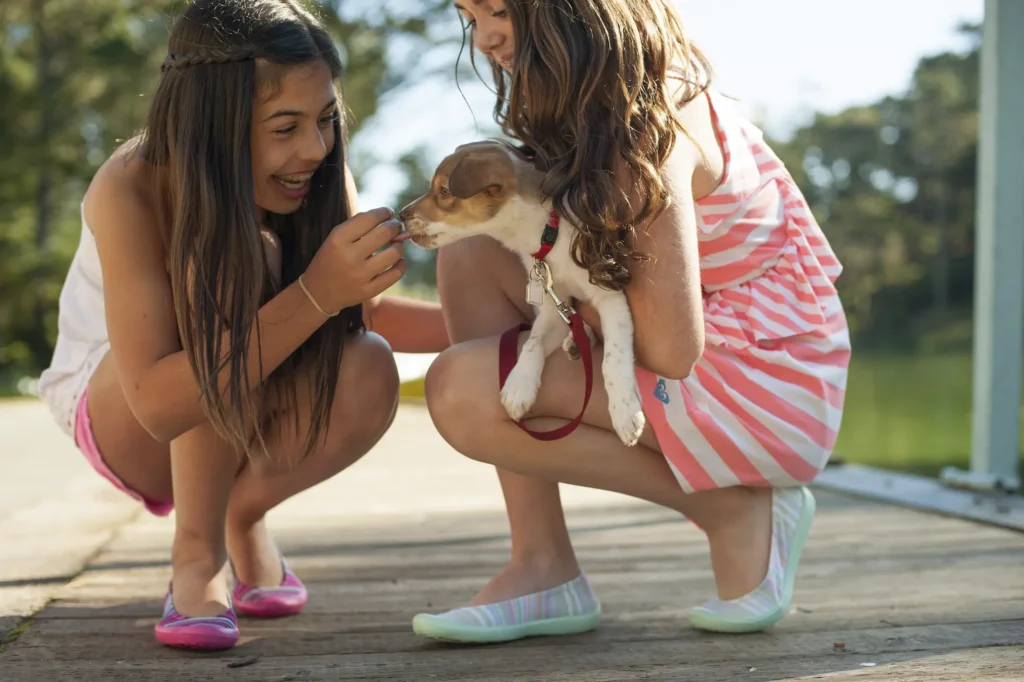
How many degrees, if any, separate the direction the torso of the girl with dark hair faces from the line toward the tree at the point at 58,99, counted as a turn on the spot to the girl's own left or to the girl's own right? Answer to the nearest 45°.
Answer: approximately 135° to the girl's own left

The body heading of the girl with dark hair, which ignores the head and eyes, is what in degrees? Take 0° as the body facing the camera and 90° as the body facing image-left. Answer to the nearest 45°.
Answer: approximately 315°

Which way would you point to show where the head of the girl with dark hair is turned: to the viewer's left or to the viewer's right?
to the viewer's right

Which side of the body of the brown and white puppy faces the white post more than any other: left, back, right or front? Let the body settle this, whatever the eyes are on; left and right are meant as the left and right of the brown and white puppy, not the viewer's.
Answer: back

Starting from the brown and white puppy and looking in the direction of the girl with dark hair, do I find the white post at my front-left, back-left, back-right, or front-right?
back-right

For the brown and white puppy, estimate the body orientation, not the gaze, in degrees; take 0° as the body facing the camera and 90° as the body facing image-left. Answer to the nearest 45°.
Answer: approximately 45°
